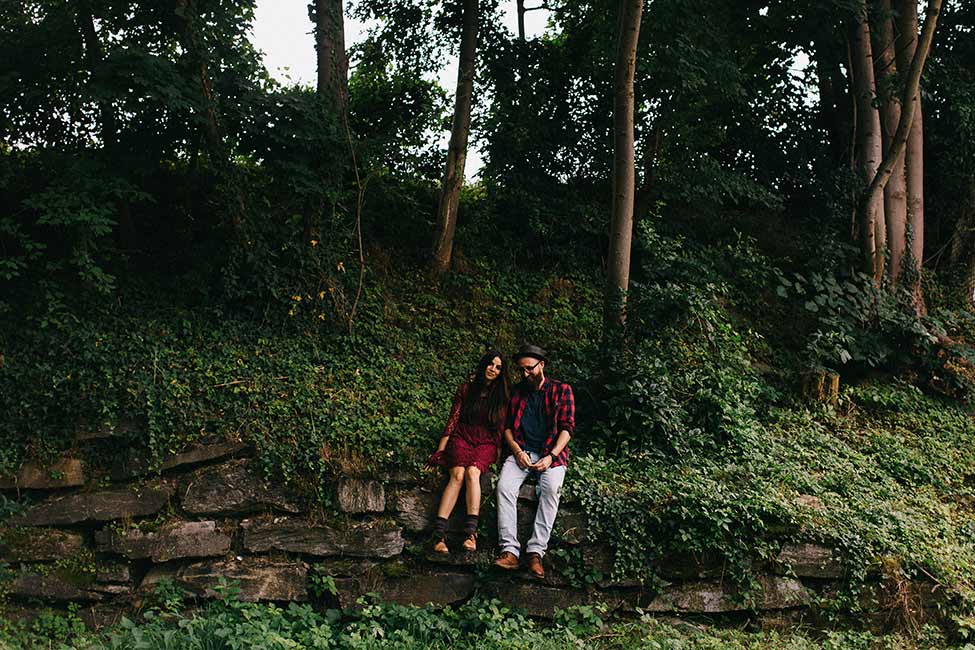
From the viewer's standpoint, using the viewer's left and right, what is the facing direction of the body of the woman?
facing the viewer

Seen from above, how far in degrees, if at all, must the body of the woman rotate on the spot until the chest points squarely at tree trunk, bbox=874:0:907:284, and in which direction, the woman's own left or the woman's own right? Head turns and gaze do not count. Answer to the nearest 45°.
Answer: approximately 135° to the woman's own left

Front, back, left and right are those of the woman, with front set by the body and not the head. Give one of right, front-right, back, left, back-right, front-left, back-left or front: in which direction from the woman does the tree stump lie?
back-left

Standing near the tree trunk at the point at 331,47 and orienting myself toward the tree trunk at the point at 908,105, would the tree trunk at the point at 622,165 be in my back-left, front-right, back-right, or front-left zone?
front-right

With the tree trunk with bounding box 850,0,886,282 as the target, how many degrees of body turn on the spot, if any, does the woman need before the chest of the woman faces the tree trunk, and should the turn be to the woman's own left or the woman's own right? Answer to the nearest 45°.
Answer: approximately 135° to the woman's own left

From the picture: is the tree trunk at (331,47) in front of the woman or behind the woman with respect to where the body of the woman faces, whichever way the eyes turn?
behind

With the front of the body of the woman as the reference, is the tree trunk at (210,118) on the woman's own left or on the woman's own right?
on the woman's own right

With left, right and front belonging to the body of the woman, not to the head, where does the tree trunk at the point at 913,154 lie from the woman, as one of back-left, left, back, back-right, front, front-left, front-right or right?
back-left

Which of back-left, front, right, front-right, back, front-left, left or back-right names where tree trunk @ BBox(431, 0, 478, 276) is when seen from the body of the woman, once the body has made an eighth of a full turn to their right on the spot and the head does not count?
back-right

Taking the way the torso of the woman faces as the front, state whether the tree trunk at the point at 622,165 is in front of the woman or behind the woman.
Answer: behind

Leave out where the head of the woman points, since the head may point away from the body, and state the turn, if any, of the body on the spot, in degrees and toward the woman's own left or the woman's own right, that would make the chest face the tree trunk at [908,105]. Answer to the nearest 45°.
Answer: approximately 135° to the woman's own left
